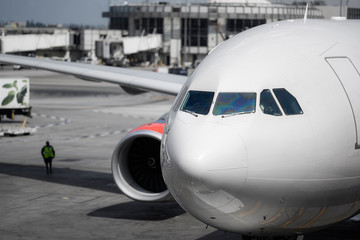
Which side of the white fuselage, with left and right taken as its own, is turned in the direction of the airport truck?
right
